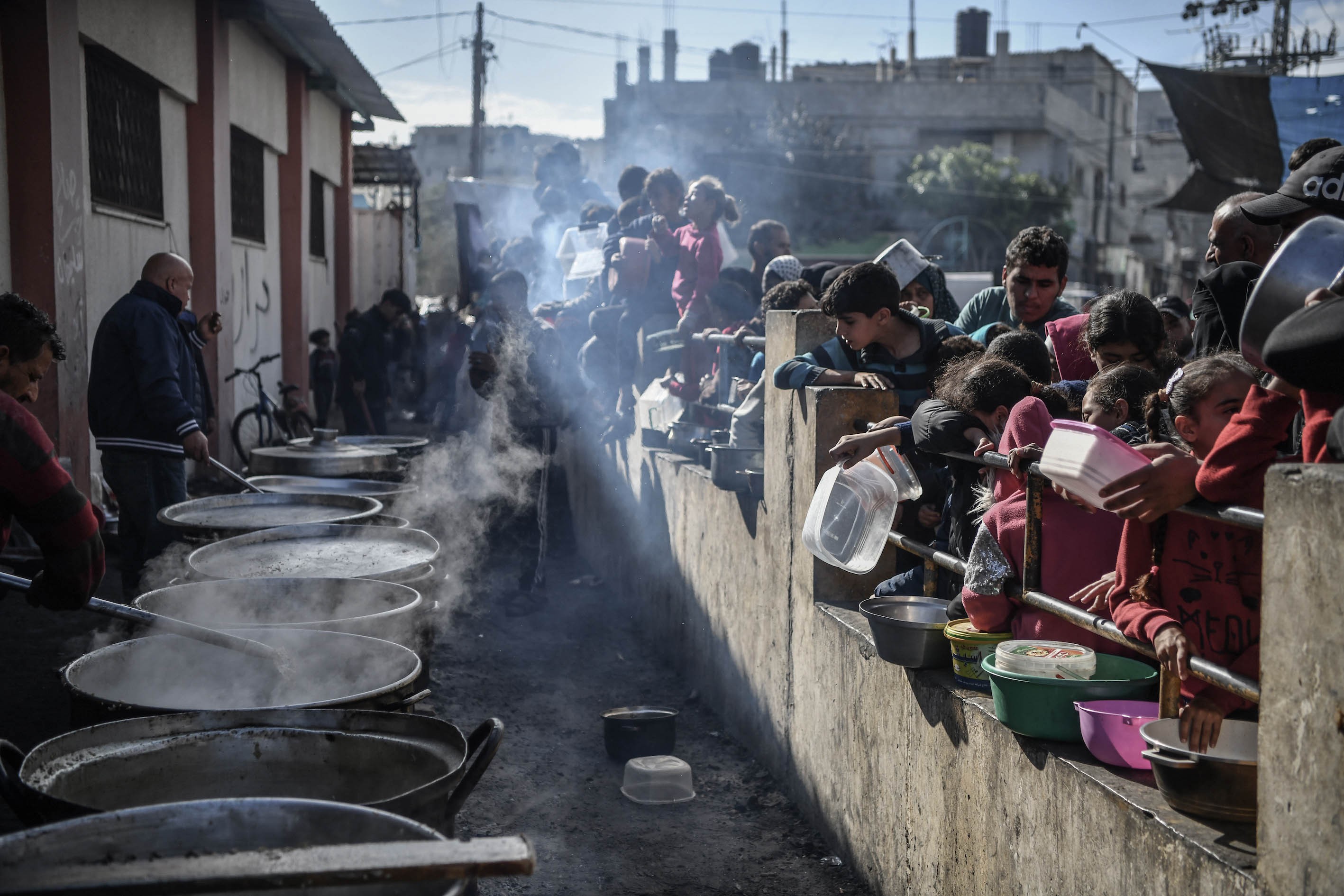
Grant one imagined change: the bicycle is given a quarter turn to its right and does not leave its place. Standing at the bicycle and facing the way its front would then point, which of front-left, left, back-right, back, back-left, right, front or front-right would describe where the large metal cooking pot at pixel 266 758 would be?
back-left

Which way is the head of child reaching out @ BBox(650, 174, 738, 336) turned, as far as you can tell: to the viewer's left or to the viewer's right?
to the viewer's left

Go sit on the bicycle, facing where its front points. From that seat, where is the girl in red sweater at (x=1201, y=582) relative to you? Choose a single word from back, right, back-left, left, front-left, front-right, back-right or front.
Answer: front-left

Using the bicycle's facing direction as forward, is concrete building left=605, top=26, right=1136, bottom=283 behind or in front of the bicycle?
behind

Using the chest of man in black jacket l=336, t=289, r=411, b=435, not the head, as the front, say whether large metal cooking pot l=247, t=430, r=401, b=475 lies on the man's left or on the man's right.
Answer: on the man's right

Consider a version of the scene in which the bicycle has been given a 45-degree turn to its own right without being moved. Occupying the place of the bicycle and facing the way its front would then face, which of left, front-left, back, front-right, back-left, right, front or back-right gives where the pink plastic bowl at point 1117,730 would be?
left

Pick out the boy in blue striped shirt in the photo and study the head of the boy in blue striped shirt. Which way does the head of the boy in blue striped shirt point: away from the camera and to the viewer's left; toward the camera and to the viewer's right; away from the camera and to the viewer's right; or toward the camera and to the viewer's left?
toward the camera and to the viewer's left

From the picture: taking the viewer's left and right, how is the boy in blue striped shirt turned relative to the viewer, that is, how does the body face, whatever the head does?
facing the viewer and to the left of the viewer

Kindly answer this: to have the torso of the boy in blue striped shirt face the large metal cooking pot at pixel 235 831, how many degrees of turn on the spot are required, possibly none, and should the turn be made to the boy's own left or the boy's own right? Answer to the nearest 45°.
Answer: approximately 45° to the boy's own left

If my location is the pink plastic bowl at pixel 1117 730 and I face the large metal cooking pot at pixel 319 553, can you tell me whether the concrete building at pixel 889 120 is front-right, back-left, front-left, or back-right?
front-right

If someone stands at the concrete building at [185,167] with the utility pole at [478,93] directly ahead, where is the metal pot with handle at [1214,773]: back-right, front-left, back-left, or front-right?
back-right

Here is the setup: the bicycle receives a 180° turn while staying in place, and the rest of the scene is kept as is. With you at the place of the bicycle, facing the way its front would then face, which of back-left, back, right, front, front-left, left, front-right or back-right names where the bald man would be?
back-right
